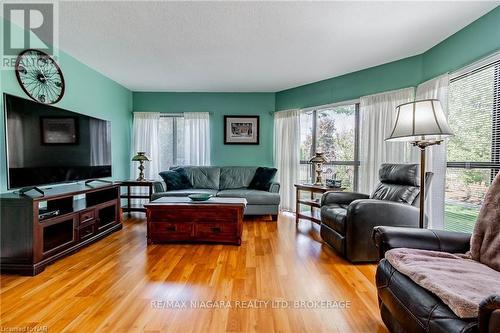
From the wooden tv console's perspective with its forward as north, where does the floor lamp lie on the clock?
The floor lamp is roughly at 12 o'clock from the wooden tv console.

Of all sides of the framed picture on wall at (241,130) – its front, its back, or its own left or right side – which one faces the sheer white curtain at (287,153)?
left

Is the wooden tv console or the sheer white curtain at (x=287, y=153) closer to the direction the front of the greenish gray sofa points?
the wooden tv console

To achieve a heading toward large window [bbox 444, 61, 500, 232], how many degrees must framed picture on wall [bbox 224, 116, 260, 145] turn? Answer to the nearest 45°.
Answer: approximately 45° to its left

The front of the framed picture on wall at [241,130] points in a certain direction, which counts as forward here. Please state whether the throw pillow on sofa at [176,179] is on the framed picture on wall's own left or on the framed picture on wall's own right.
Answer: on the framed picture on wall's own right

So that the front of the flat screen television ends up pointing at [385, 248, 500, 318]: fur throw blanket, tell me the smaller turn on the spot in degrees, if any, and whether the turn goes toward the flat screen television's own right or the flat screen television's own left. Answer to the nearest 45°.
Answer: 0° — it already faces it

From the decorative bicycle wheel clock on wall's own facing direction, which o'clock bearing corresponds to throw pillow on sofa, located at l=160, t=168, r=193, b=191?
The throw pillow on sofa is roughly at 10 o'clock from the decorative bicycle wheel clock on wall.

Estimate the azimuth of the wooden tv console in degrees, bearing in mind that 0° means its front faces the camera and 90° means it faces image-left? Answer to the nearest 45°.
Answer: approximately 315°

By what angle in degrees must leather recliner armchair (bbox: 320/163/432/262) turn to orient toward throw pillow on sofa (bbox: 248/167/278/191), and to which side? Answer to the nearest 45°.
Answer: approximately 90° to its right

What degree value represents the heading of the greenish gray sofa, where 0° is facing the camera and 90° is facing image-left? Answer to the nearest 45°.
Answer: approximately 0°

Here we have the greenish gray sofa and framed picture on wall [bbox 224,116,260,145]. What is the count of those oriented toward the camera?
2

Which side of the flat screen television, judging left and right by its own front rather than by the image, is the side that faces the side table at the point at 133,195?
left
